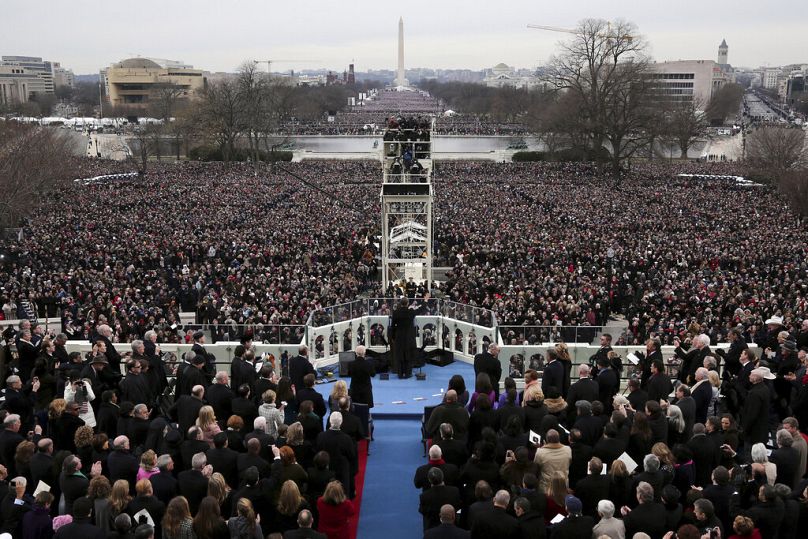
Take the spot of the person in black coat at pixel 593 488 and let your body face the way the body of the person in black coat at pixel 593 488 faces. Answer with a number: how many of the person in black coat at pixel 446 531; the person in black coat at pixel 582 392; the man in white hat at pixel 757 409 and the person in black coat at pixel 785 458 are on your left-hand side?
1

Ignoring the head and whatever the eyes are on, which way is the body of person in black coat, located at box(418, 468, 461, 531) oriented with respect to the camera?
away from the camera

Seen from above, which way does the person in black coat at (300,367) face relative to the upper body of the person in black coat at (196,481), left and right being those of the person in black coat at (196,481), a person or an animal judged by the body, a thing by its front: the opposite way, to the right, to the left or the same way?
the same way

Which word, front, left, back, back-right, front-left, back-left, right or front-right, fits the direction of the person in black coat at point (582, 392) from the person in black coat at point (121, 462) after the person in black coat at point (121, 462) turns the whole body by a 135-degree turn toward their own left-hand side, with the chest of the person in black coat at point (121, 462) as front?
back

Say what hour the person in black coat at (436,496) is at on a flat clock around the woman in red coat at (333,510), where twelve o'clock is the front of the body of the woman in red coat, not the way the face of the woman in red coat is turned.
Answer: The person in black coat is roughly at 3 o'clock from the woman in red coat.

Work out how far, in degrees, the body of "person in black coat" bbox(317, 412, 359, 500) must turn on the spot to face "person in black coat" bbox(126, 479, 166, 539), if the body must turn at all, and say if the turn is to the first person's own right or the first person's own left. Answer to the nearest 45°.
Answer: approximately 135° to the first person's own left

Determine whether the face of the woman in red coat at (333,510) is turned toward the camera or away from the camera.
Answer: away from the camera

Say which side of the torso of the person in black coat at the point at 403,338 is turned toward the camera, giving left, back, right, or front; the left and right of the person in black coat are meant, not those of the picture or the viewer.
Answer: back

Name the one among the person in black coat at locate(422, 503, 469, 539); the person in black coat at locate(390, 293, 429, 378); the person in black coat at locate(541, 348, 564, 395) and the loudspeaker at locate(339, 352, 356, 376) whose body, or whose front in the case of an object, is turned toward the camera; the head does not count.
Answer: the loudspeaker

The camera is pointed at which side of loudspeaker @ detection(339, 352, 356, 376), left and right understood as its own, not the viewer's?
front

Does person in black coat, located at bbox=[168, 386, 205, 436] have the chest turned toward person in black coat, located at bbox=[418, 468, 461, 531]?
no

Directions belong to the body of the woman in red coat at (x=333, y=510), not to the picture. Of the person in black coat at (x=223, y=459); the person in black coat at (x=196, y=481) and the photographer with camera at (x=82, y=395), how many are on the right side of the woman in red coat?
0

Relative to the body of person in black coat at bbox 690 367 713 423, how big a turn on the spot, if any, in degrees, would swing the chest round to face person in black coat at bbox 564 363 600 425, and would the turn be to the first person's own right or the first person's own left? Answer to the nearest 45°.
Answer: approximately 45° to the first person's own left

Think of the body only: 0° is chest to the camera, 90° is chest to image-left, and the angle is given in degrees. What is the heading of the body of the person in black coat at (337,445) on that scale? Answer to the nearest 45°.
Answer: approximately 180°

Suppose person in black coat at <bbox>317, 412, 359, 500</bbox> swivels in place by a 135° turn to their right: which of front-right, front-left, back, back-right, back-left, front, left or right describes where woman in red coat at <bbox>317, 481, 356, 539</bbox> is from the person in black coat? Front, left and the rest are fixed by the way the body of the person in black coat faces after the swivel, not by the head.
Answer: front-right

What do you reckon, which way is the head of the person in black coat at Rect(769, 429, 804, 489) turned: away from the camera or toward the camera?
away from the camera

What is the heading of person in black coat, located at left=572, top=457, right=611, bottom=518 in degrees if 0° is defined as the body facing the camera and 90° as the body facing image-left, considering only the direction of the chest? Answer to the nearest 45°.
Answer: approximately 135°
